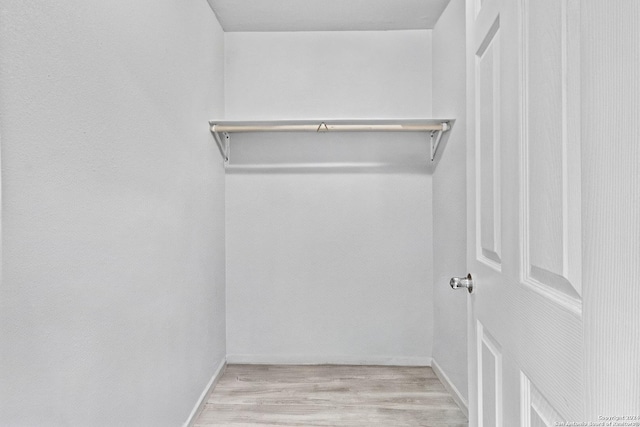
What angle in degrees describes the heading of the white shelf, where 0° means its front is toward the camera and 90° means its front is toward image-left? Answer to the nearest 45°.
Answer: approximately 0°

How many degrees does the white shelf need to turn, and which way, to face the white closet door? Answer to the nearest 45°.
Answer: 0° — it already faces it
